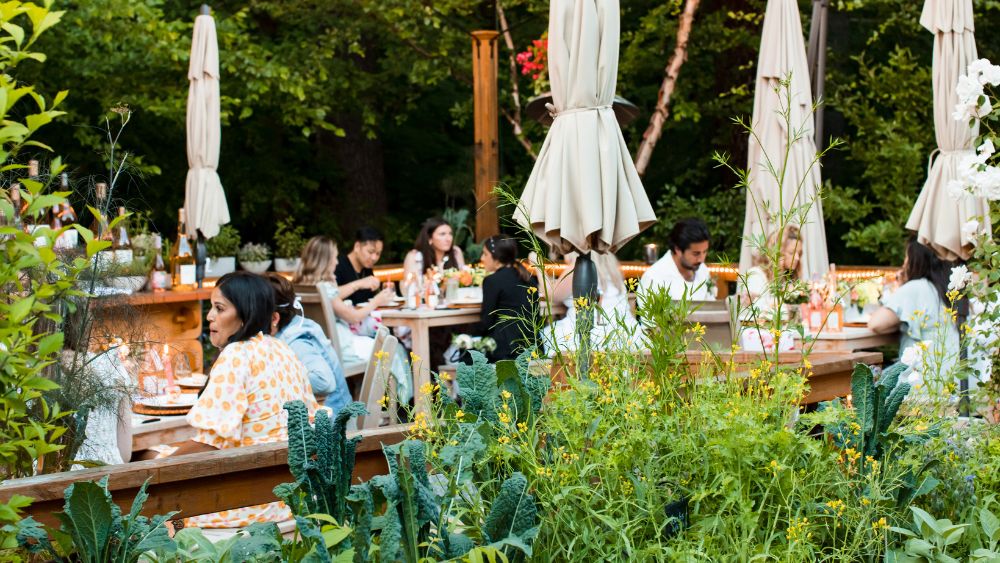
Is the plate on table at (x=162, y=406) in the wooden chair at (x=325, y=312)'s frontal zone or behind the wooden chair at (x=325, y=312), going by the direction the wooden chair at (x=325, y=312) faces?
behind

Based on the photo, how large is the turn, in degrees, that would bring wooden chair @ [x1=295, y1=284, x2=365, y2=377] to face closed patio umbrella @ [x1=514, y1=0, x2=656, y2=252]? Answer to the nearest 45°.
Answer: approximately 90° to its right

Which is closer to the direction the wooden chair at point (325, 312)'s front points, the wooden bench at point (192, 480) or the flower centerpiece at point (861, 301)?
the flower centerpiece

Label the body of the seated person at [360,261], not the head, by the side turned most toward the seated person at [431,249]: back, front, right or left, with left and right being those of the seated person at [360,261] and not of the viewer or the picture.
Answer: left

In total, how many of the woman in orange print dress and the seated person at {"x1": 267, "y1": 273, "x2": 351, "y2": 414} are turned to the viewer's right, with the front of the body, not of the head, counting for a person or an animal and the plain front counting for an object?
0

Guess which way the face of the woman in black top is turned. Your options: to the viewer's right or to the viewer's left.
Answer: to the viewer's left

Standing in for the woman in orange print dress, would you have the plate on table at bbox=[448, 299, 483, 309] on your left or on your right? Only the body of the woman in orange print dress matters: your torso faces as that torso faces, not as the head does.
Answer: on your right

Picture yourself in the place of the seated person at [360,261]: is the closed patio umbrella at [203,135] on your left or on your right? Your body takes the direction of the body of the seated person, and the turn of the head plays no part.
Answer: on your right

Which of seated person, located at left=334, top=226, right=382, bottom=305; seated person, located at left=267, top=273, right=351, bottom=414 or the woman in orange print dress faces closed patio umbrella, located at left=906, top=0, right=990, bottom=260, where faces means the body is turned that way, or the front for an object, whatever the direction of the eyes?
seated person, located at left=334, top=226, right=382, bottom=305

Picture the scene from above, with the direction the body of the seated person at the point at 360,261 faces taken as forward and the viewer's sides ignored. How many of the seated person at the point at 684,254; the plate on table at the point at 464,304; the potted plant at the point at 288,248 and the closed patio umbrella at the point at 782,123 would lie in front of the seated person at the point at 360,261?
3

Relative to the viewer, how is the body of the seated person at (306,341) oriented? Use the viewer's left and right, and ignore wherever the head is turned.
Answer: facing away from the viewer and to the left of the viewer

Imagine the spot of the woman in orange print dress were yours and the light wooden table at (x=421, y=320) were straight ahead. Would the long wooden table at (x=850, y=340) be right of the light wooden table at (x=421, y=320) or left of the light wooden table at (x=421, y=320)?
right

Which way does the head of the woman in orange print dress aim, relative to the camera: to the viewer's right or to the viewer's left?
to the viewer's left

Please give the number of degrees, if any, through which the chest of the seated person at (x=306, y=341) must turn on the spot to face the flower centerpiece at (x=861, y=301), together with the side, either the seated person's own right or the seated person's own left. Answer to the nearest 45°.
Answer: approximately 90° to the seated person's own right

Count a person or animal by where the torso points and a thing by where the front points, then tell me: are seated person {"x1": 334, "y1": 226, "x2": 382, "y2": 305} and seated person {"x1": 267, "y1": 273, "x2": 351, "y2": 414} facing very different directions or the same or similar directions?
very different directions

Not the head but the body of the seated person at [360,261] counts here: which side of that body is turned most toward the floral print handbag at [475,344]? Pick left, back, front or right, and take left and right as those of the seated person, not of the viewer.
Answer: front
